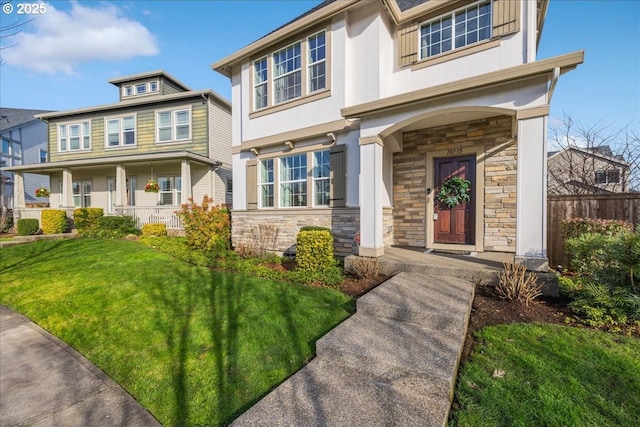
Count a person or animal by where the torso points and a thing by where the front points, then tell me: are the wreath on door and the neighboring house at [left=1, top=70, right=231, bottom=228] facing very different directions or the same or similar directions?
same or similar directions

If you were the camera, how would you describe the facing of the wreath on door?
facing the viewer

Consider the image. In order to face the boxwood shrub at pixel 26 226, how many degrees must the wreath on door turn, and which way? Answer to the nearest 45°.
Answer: approximately 90° to its right

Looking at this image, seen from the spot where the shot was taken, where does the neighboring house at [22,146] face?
facing the viewer and to the left of the viewer

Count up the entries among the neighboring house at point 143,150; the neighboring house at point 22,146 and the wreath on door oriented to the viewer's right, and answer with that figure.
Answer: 0

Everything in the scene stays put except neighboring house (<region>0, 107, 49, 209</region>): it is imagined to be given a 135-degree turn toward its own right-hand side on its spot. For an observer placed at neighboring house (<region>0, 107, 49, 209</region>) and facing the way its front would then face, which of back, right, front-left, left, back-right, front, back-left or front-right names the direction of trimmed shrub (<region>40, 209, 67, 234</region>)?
back

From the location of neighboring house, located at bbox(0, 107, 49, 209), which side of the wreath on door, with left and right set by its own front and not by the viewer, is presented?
right

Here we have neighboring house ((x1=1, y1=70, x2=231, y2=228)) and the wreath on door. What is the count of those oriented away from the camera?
0

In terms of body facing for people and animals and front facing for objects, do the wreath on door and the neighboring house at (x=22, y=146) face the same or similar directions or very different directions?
same or similar directions

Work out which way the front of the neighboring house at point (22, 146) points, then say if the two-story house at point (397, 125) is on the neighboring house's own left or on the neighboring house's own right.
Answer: on the neighboring house's own left

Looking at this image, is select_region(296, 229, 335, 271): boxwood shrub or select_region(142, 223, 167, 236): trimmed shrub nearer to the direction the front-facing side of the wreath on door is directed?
the boxwood shrub

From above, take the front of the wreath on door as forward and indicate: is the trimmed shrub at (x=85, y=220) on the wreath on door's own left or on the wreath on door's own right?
on the wreath on door's own right
